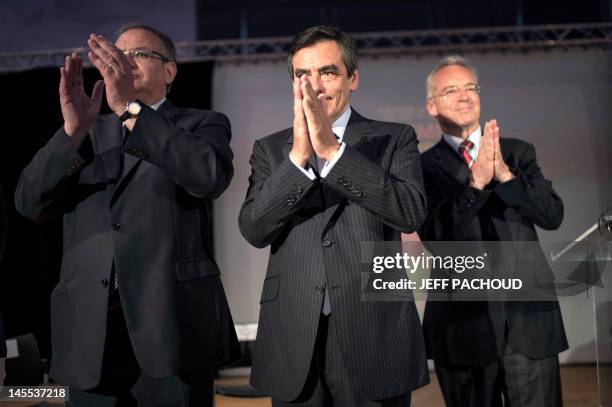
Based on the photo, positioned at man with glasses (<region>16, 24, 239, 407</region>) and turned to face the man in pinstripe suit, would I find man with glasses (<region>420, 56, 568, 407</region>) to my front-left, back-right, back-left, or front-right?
front-left

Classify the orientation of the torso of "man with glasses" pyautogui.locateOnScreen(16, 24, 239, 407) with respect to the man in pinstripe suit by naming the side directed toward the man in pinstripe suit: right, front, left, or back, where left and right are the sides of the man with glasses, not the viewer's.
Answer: left

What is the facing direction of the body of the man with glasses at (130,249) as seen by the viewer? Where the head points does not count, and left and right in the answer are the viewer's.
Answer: facing the viewer and to the left of the viewer

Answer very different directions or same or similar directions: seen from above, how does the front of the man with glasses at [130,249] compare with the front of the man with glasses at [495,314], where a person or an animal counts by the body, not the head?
same or similar directions

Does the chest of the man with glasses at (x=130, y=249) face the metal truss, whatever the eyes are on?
no

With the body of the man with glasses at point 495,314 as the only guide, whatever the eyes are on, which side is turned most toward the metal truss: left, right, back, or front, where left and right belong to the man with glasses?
back

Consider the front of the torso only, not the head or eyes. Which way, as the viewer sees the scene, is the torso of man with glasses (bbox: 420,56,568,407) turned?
toward the camera

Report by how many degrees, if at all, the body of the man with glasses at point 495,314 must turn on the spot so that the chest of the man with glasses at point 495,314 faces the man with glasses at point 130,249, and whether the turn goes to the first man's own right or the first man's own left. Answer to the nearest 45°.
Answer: approximately 45° to the first man's own right

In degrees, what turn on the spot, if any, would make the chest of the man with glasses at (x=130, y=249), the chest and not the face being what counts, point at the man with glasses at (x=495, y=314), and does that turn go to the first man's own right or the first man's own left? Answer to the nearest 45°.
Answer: approximately 135° to the first man's own left

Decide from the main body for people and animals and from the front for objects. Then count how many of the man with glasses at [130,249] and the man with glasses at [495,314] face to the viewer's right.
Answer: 0
